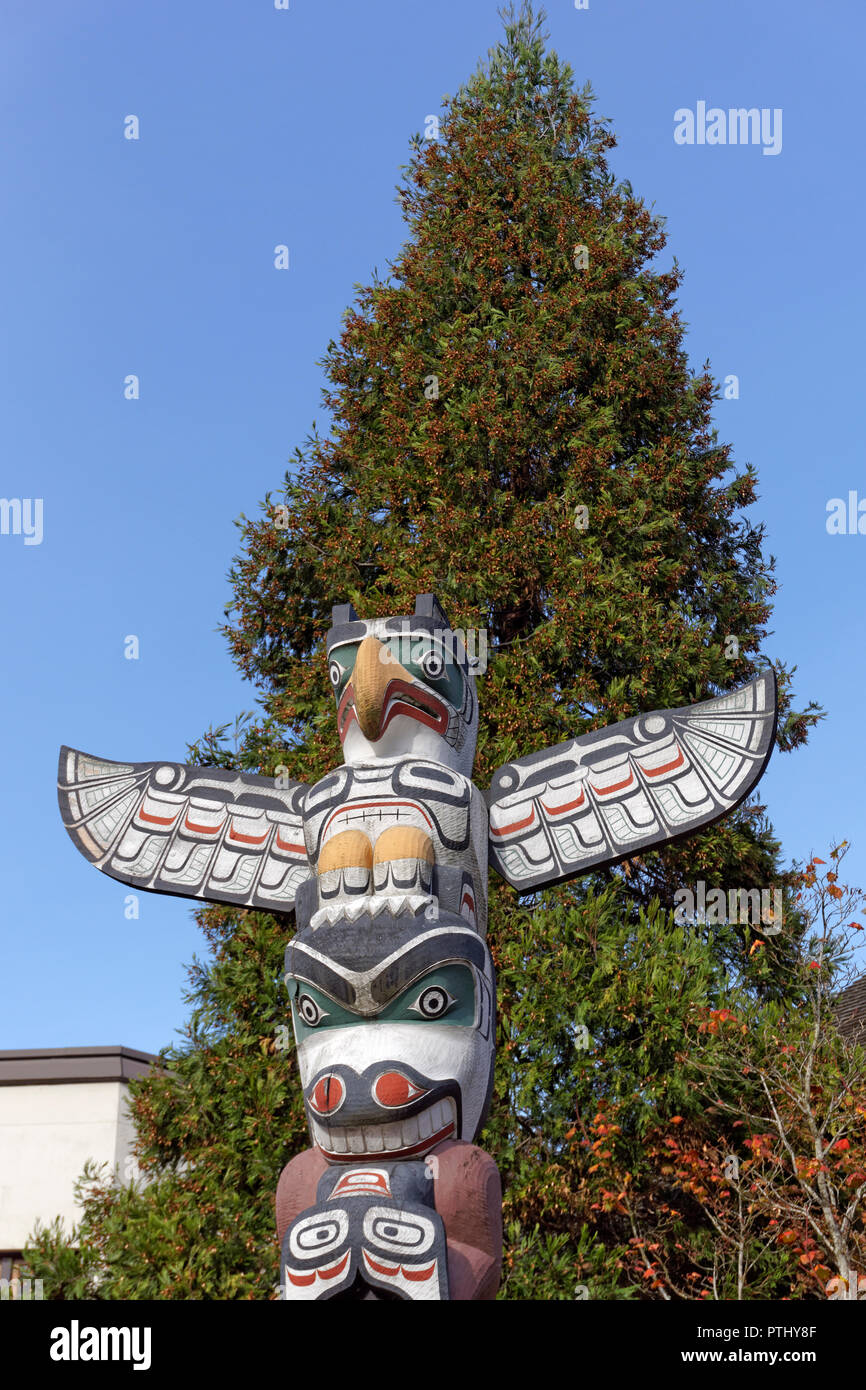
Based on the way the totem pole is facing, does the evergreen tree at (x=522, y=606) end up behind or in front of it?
behind

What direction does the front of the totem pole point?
toward the camera
